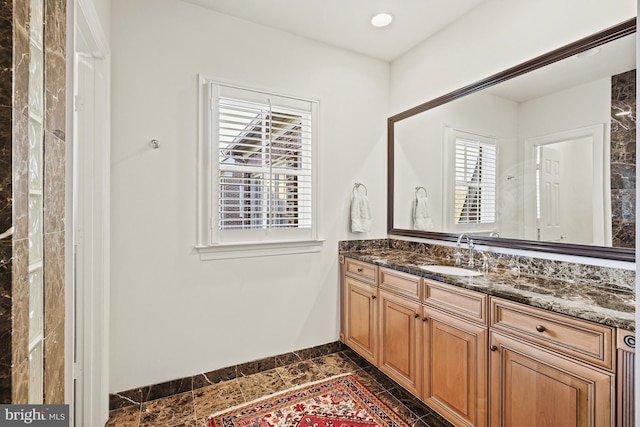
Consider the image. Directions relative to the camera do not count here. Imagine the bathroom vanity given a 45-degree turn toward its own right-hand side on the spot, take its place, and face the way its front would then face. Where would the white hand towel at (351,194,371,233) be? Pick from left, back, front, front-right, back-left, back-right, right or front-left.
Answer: front-right

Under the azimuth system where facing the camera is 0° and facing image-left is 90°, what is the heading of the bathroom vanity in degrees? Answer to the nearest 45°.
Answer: approximately 45°

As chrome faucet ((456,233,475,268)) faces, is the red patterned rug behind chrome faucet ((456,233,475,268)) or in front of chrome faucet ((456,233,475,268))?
in front

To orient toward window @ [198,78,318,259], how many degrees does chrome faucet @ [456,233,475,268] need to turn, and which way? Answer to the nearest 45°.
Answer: approximately 45° to its right

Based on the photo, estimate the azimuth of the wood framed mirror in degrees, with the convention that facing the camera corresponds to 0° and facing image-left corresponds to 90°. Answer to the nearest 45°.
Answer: approximately 45°

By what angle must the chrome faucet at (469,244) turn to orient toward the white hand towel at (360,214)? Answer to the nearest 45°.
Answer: approximately 45° to its right

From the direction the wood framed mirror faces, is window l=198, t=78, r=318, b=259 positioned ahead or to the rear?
ahead
